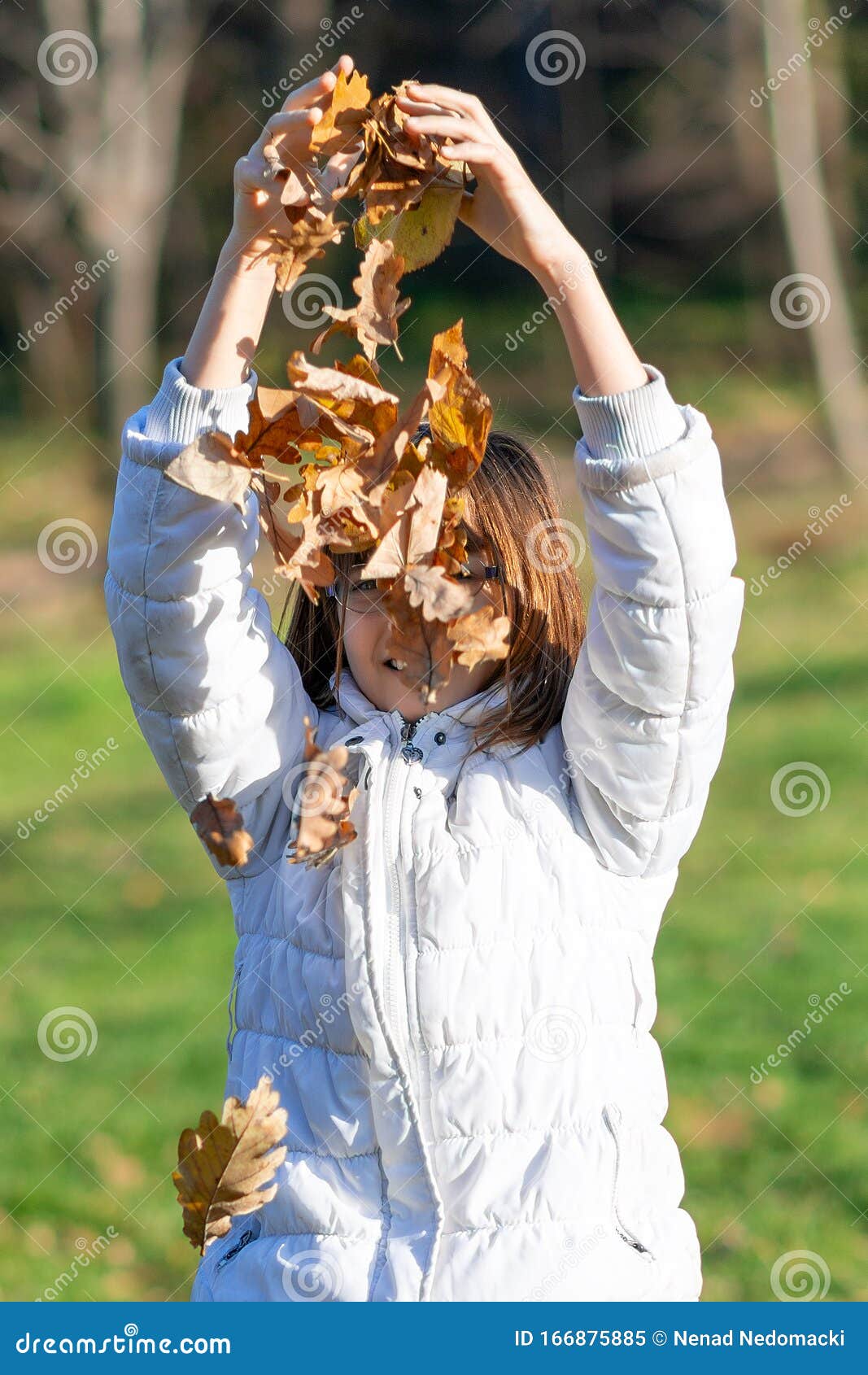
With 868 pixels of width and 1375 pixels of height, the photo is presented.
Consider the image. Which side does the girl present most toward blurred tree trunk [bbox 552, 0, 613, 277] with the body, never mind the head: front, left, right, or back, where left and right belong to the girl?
back

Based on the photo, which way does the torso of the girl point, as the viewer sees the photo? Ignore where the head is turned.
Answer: toward the camera

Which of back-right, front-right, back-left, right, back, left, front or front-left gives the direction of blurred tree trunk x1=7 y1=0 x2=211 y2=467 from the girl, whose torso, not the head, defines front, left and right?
back

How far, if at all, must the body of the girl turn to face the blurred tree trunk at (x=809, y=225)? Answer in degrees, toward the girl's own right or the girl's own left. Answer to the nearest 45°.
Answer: approximately 180°
